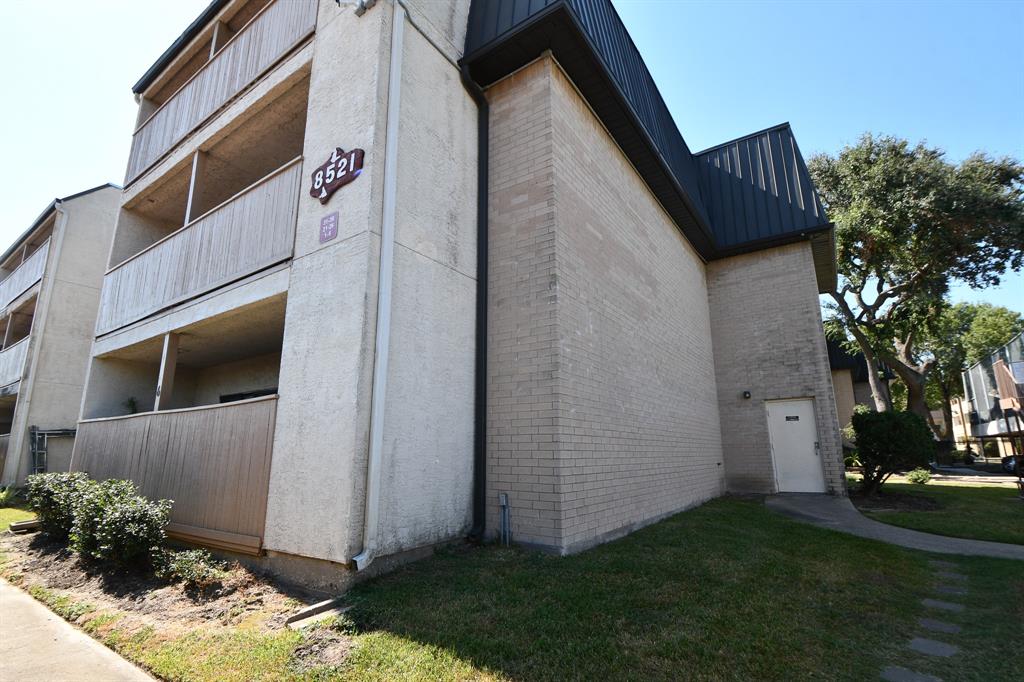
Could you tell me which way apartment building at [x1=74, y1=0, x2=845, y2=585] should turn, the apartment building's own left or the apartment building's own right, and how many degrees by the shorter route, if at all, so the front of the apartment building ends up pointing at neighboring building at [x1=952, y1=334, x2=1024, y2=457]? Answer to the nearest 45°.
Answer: approximately 180°

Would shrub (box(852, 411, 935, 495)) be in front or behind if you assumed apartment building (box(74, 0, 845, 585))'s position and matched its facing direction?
behind

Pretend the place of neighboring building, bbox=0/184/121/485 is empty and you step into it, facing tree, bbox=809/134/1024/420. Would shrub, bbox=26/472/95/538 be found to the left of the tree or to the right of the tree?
right

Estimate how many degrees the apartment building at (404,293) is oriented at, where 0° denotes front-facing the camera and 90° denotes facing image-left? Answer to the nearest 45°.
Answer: approximately 45°

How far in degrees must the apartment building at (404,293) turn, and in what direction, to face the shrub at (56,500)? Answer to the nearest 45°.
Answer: approximately 45° to its right

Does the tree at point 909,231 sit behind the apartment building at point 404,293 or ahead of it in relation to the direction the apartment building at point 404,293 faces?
behind

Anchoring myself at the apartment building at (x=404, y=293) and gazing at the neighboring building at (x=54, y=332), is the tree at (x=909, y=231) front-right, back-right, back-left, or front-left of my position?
back-right

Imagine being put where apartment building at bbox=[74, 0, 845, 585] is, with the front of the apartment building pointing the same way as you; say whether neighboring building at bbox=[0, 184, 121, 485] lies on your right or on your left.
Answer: on your right

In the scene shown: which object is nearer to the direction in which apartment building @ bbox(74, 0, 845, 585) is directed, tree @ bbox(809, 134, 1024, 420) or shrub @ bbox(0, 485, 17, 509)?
the shrub
